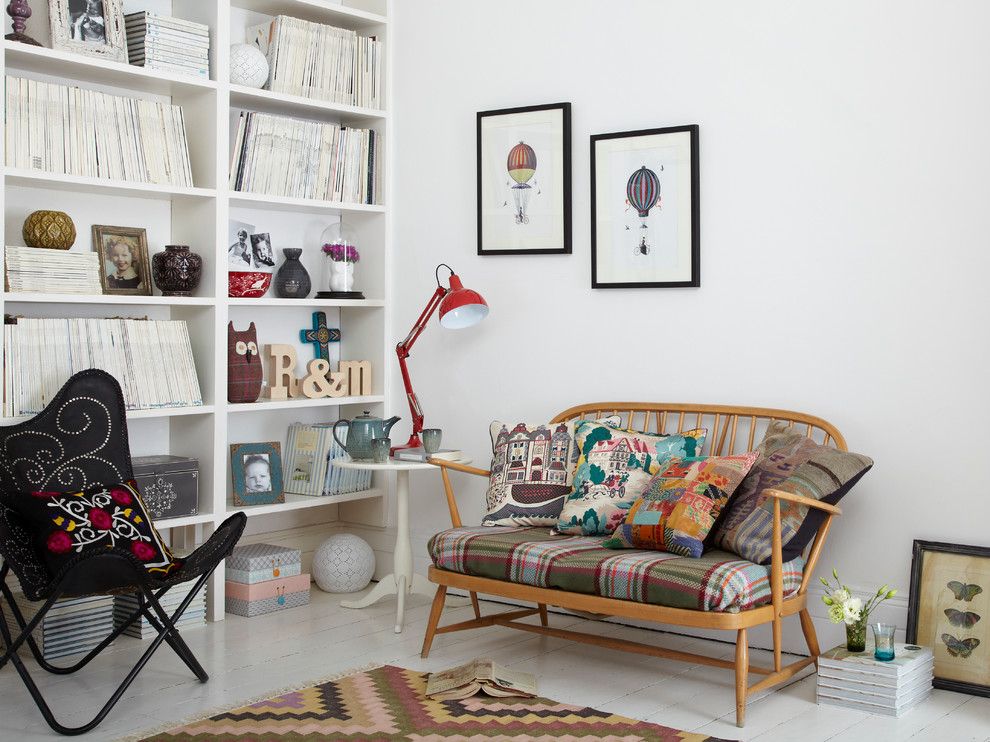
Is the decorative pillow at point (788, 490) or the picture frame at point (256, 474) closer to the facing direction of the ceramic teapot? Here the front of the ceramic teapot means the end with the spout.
the decorative pillow

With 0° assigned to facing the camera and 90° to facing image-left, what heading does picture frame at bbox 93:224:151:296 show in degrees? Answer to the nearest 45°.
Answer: approximately 0°

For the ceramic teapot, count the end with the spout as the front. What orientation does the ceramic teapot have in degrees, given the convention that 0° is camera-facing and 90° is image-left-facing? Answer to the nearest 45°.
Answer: approximately 270°

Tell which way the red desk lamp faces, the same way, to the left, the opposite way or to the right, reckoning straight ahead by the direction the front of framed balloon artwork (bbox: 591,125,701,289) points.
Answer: to the left

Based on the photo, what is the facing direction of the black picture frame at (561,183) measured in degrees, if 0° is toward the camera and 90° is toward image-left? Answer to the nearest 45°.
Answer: approximately 45°

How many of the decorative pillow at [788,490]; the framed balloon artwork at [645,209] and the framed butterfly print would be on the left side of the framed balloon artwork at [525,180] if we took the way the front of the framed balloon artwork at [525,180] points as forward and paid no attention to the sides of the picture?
3

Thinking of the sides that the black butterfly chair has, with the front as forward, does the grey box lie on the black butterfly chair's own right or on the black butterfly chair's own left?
on the black butterfly chair's own left

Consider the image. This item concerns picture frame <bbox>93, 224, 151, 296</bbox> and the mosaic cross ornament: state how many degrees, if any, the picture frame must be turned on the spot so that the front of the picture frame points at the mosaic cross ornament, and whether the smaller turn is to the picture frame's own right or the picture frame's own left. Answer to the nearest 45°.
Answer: approximately 135° to the picture frame's own left

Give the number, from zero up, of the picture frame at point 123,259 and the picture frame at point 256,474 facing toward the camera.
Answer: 2

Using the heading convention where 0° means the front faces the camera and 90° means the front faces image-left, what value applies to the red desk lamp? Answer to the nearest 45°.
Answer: approximately 315°
